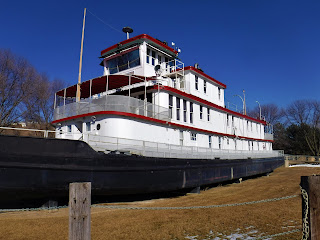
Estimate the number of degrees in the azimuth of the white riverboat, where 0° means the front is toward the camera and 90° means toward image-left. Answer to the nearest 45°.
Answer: approximately 45°

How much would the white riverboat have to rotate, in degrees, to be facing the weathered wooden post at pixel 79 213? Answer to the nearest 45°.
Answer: approximately 45° to its left
